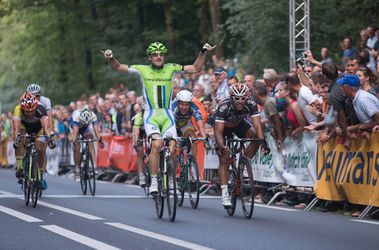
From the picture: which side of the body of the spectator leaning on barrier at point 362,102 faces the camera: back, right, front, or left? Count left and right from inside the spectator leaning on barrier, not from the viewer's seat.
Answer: left

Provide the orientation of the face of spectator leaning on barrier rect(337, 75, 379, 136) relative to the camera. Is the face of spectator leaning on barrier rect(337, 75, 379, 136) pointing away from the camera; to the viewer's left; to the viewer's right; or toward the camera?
to the viewer's left

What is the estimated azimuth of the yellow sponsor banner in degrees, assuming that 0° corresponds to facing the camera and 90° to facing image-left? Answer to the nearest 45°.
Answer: approximately 45°

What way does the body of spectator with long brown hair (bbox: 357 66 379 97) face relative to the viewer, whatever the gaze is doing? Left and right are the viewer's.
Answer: facing to the left of the viewer

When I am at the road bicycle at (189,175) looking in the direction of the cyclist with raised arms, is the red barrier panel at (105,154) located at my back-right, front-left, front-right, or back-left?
back-right

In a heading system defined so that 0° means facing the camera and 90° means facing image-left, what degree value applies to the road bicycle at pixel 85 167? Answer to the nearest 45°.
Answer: approximately 0°

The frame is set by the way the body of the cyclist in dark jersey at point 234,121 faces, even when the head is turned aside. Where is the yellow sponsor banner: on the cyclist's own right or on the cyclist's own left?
on the cyclist's own left

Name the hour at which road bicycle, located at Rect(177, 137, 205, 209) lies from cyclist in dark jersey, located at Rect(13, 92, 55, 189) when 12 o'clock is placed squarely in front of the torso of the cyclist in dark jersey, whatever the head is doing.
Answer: The road bicycle is roughly at 10 o'clock from the cyclist in dark jersey.

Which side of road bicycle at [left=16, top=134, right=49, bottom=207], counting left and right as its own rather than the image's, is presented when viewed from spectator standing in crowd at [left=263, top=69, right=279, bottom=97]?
left
